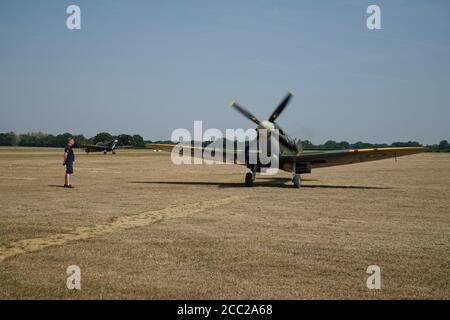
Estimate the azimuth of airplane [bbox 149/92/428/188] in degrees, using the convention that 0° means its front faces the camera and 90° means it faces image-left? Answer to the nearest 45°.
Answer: approximately 0°
